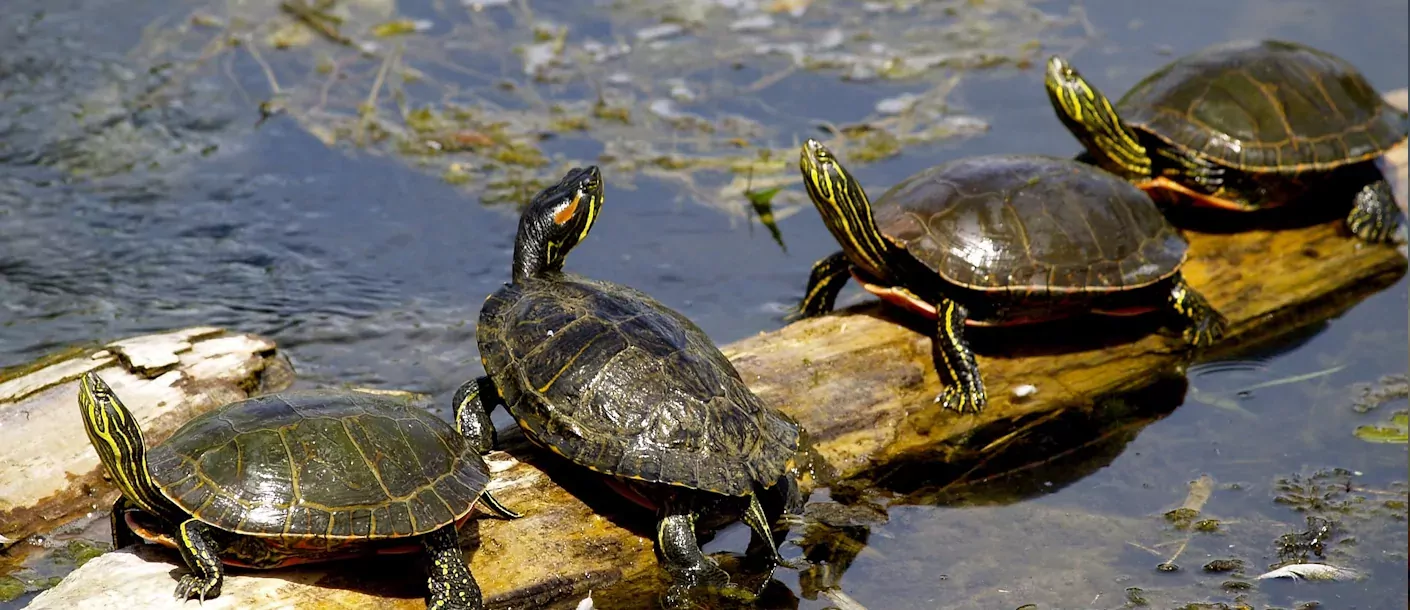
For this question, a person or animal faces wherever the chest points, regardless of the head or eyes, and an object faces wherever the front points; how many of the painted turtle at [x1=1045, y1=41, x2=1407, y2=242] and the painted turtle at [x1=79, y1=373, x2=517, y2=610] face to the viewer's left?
2

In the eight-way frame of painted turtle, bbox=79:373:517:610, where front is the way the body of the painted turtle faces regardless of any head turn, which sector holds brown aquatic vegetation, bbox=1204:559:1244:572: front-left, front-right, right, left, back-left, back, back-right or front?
back

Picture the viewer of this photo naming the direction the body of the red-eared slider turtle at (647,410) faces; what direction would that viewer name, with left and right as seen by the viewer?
facing away from the viewer and to the left of the viewer

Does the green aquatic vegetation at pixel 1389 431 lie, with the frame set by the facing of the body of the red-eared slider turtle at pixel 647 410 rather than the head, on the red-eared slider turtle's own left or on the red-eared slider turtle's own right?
on the red-eared slider turtle's own right

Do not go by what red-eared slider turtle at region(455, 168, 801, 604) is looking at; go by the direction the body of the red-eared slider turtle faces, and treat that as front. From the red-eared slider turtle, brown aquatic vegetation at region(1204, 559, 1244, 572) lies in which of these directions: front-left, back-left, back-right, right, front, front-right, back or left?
back-right

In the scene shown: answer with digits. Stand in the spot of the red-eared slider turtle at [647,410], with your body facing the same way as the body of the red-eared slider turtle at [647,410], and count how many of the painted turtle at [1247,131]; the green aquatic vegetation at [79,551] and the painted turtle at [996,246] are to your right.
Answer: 2

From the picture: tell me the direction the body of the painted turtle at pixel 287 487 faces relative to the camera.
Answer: to the viewer's left

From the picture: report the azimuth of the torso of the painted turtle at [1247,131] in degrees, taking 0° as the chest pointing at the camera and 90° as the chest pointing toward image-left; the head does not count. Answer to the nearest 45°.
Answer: approximately 90°

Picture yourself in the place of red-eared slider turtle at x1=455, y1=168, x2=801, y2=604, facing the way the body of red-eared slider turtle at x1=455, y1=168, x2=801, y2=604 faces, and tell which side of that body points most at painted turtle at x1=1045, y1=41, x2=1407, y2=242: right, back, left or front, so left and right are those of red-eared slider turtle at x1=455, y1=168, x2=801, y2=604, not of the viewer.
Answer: right

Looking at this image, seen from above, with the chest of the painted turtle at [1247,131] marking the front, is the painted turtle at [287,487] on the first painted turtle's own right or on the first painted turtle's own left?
on the first painted turtle's own left
